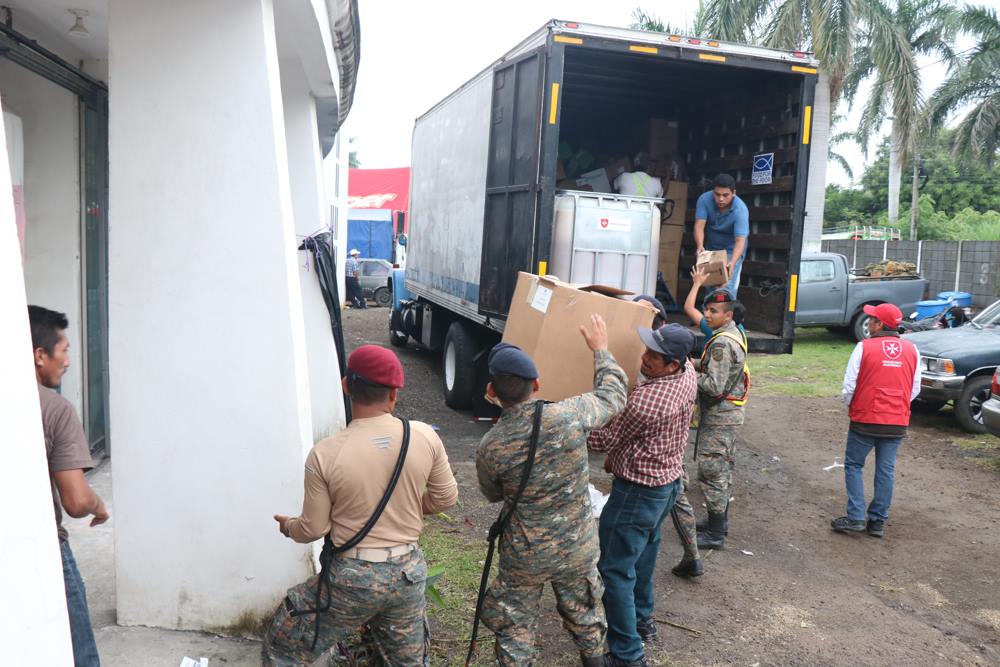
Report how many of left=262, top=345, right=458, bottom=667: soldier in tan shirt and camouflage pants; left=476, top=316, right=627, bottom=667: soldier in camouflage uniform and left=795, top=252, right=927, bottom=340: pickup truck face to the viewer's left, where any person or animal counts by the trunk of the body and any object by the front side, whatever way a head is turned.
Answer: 1

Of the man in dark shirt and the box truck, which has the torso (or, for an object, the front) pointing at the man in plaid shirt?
the man in dark shirt

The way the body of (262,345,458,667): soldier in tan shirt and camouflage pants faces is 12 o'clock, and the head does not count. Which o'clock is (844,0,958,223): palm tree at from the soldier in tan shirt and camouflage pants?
The palm tree is roughly at 1 o'clock from the soldier in tan shirt and camouflage pants.

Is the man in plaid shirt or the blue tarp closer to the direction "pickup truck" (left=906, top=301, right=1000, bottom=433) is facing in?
the man in plaid shirt

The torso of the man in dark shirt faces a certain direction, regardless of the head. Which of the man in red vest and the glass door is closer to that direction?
the man in red vest

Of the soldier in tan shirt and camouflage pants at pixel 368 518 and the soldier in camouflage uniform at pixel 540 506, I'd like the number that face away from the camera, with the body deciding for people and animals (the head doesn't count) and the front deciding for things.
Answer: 2

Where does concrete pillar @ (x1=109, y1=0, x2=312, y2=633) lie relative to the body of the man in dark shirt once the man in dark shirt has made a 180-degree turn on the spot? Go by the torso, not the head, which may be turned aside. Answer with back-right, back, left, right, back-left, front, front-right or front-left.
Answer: back-right

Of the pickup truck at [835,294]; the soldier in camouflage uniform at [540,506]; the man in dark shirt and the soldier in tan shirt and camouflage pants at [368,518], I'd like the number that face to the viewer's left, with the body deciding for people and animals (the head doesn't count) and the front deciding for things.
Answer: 1

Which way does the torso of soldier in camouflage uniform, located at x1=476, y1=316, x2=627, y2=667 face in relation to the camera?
away from the camera

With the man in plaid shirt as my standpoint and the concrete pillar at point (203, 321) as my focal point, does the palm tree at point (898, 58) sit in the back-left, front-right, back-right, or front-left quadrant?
back-right

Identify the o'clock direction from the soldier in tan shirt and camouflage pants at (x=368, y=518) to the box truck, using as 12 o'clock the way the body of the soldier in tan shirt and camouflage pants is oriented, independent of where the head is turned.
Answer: The box truck is roughly at 1 o'clock from the soldier in tan shirt and camouflage pants.

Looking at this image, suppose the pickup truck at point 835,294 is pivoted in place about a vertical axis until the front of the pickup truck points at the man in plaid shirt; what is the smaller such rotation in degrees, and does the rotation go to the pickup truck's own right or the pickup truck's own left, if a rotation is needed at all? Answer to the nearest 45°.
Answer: approximately 90° to the pickup truck's own left

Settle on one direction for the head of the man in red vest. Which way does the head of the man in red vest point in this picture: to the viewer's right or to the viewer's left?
to the viewer's left

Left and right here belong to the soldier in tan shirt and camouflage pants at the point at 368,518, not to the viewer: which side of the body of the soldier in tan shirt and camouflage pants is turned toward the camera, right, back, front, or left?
back

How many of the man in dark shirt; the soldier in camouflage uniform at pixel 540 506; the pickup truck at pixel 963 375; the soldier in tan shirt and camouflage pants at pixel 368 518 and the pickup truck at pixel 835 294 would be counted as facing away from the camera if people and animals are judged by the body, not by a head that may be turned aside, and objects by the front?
2

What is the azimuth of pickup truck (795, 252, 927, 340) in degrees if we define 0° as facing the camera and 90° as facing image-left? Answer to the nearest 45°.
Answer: approximately 90°

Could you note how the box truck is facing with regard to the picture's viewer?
facing away from the viewer and to the left of the viewer

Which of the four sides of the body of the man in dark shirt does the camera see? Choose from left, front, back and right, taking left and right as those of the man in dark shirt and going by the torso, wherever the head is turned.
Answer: right

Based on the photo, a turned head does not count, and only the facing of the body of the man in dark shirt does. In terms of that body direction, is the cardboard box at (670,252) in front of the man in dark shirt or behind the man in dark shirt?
in front

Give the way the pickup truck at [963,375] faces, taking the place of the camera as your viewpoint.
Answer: facing the viewer and to the left of the viewer

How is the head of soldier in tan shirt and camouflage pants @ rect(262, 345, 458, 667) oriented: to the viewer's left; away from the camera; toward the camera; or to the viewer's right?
away from the camera

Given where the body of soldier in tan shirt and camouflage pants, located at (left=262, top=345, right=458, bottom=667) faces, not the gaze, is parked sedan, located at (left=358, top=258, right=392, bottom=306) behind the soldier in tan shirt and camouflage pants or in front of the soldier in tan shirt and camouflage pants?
in front
